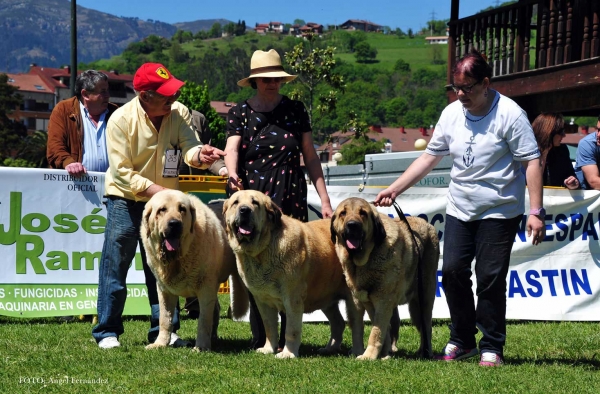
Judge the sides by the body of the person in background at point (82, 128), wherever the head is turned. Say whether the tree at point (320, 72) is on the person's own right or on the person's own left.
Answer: on the person's own left

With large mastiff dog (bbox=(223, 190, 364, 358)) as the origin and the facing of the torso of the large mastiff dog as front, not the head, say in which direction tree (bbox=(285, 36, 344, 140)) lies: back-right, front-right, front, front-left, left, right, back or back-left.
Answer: back-right

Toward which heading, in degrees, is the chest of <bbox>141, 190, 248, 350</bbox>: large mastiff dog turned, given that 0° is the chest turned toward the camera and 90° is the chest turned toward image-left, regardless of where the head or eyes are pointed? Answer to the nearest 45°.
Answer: approximately 45°

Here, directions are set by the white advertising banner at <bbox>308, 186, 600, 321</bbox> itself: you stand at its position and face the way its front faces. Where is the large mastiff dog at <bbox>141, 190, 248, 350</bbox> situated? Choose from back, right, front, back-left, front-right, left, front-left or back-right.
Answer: front-right

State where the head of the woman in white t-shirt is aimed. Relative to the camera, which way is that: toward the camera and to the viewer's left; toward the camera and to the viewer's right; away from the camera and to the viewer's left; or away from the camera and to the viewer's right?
toward the camera and to the viewer's left

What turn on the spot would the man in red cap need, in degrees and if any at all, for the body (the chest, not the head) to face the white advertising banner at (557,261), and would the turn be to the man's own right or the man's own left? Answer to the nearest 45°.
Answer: approximately 45° to the man's own left
